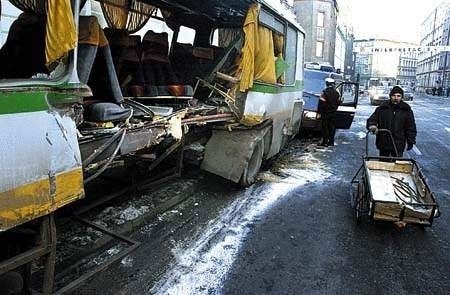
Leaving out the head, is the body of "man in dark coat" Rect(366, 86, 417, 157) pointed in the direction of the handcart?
yes

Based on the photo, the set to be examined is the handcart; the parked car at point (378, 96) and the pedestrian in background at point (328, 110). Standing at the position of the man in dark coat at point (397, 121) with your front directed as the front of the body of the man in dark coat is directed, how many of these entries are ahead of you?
1

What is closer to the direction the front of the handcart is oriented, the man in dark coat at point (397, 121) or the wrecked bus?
the wrecked bus

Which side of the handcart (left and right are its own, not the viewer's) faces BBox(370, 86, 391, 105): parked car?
back

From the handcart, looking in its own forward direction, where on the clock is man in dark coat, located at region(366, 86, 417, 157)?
The man in dark coat is roughly at 6 o'clock from the handcart.

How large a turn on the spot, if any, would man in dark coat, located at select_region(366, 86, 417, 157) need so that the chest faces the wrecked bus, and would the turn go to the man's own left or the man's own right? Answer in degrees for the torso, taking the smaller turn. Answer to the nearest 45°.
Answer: approximately 45° to the man's own right

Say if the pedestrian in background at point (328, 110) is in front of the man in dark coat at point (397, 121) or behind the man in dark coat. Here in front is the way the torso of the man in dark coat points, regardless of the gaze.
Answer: behind

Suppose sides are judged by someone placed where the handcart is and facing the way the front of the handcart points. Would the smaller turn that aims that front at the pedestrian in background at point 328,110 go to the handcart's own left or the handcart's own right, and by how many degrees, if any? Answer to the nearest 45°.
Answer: approximately 180°

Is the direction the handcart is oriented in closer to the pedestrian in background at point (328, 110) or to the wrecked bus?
the wrecked bus

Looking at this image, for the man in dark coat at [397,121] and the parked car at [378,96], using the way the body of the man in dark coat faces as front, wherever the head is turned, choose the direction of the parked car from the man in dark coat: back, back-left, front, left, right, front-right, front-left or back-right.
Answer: back

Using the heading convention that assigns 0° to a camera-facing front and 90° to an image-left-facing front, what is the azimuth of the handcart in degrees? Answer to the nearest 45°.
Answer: approximately 0°

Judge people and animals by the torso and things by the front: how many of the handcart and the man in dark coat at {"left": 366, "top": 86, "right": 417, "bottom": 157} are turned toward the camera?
2

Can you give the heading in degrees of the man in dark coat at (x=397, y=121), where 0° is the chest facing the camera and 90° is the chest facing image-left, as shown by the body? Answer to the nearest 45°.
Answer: approximately 0°
